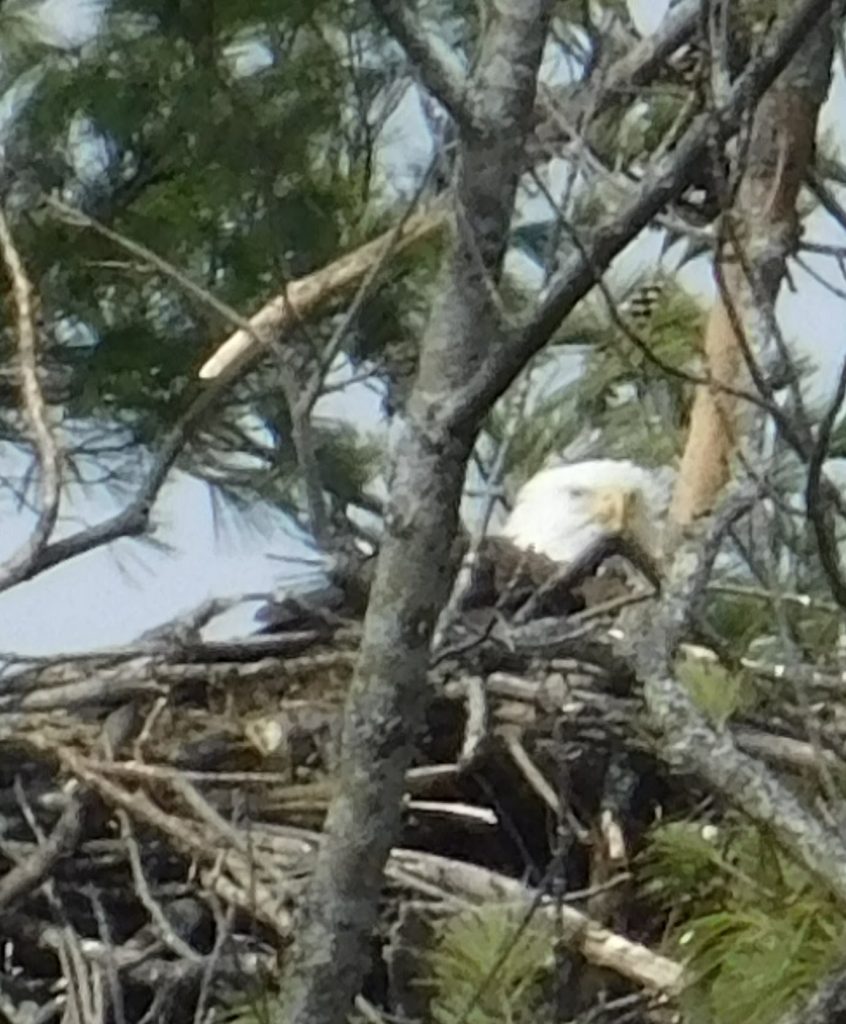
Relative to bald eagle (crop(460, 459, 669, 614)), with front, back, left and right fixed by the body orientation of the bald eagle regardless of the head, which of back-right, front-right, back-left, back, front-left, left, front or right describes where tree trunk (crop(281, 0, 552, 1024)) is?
right

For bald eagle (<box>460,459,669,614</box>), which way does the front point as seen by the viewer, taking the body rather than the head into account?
to the viewer's right
